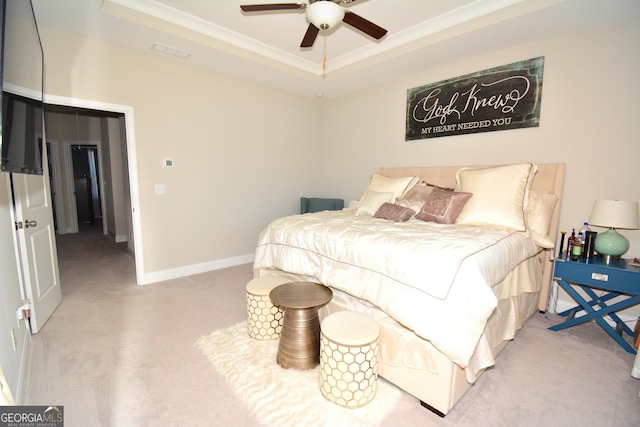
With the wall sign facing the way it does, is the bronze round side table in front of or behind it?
in front

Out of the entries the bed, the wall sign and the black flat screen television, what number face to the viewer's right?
1

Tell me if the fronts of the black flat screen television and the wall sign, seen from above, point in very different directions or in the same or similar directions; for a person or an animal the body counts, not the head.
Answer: very different directions

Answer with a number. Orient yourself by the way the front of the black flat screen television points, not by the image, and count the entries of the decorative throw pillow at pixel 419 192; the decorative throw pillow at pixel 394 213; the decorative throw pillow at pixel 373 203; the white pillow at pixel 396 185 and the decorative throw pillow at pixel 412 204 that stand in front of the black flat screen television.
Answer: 5

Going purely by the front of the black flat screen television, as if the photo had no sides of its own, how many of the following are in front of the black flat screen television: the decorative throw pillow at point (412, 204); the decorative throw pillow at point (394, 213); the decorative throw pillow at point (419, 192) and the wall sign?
4

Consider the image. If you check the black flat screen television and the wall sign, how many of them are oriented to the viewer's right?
1

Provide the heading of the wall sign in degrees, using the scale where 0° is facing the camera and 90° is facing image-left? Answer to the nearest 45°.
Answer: approximately 45°

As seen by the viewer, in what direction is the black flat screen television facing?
to the viewer's right

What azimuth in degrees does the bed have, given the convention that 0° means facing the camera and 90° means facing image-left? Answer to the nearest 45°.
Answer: approximately 45°

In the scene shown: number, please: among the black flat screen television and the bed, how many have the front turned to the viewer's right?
1

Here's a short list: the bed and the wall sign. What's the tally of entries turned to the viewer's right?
0

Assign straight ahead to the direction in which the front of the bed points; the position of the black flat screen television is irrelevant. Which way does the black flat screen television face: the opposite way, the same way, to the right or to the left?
the opposite way
